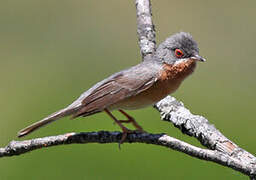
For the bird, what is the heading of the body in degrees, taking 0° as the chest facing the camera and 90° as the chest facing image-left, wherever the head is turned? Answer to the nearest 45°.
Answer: approximately 270°
